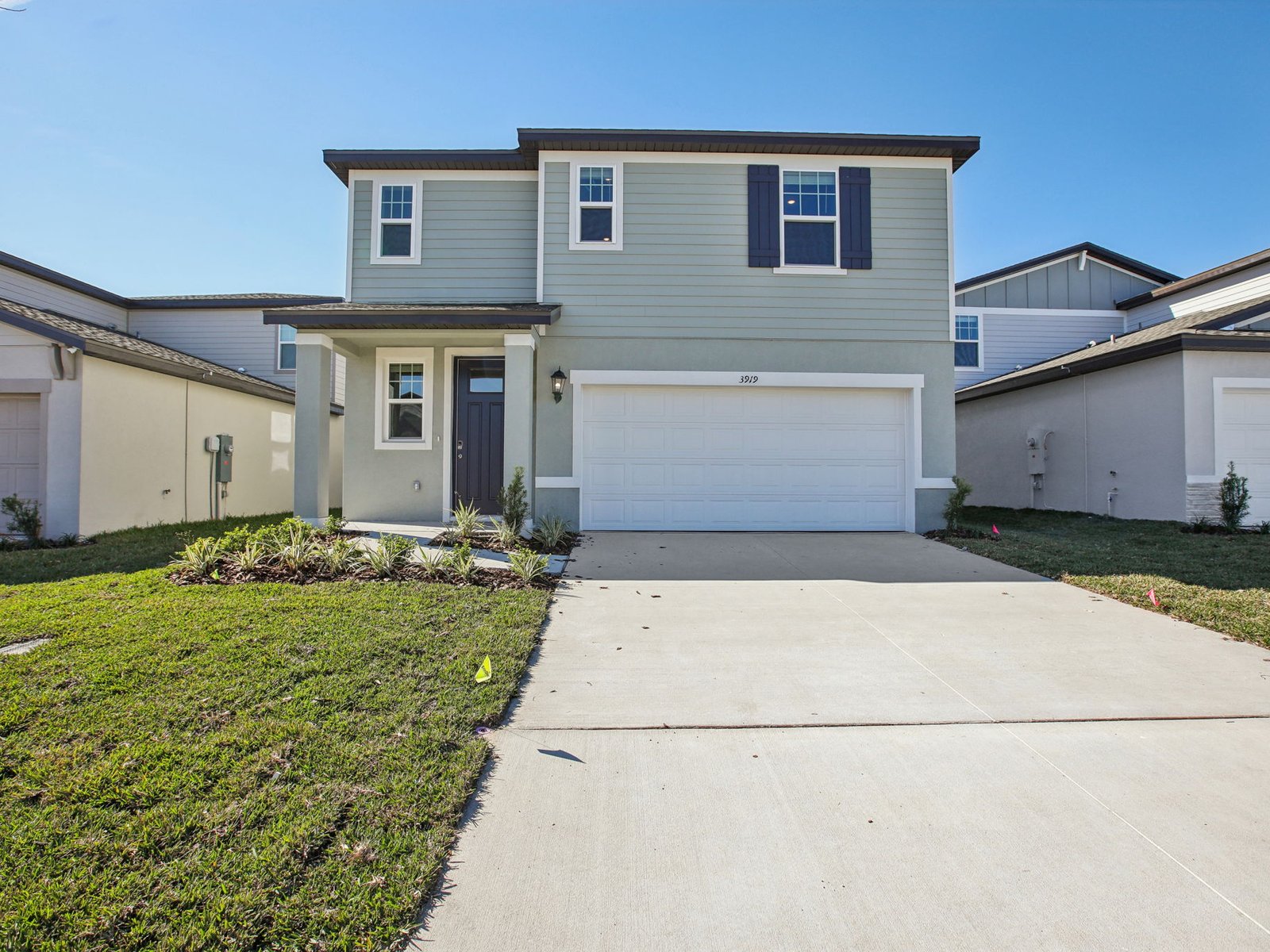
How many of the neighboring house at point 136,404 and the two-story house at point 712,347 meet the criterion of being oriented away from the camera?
0

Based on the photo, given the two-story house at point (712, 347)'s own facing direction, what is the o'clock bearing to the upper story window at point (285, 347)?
The upper story window is roughly at 4 o'clock from the two-story house.

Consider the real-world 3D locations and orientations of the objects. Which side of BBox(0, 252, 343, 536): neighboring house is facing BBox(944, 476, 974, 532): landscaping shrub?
left

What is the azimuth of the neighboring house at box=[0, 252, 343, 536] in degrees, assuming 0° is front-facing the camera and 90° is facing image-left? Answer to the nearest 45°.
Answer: approximately 45°

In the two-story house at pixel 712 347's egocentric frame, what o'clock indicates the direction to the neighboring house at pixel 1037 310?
The neighboring house is roughly at 8 o'clock from the two-story house.

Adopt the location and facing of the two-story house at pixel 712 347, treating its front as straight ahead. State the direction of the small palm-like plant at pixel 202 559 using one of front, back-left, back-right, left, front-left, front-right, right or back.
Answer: front-right

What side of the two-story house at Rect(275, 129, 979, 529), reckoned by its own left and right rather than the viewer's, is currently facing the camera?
front

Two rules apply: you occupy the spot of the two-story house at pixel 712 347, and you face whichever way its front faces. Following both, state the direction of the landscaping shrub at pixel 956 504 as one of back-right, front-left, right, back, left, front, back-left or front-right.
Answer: left

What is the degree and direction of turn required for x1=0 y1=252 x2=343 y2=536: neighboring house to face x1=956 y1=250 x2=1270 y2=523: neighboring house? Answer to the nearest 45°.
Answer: approximately 90° to its left

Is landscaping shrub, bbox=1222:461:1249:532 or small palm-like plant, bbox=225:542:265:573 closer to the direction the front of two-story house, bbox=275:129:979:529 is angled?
the small palm-like plant

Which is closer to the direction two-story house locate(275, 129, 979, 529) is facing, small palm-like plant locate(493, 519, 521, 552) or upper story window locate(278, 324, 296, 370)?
the small palm-like plant

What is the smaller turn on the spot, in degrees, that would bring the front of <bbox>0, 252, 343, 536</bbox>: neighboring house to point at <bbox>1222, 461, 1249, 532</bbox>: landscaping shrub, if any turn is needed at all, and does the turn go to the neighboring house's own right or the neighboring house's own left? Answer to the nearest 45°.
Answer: approximately 90° to the neighboring house's own left

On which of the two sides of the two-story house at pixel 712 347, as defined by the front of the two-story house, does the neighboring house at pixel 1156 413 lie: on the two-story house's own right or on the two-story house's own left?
on the two-story house's own left

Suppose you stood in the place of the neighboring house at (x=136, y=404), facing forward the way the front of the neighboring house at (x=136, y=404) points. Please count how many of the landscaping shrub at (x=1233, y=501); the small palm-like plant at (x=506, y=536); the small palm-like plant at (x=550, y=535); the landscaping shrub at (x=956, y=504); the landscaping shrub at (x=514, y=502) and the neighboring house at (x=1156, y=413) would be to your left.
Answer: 6

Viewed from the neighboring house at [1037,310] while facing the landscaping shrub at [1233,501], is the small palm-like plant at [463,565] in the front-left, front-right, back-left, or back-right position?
front-right

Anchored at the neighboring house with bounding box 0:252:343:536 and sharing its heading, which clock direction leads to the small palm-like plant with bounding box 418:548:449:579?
The small palm-like plant is roughly at 10 o'clock from the neighboring house.
